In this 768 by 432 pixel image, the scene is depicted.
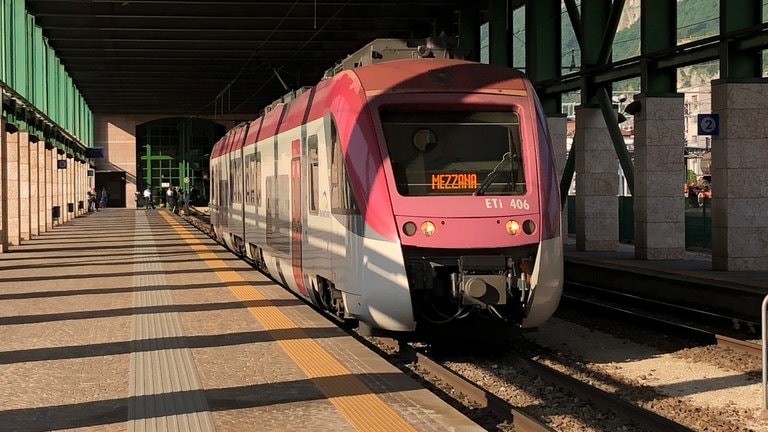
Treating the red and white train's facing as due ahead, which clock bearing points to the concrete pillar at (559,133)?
The concrete pillar is roughly at 8 o'clock from the red and white train.

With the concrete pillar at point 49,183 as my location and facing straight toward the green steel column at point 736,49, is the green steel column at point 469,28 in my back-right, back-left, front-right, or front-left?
front-left

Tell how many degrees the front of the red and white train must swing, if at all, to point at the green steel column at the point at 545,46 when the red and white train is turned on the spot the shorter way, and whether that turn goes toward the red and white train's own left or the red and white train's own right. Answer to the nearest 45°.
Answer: approximately 135° to the red and white train's own left

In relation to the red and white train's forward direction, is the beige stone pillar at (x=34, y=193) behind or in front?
behind

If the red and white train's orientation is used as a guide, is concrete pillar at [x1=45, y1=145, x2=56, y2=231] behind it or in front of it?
behind

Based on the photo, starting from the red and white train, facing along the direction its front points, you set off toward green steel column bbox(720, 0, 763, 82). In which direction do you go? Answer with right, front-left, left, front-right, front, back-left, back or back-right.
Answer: left

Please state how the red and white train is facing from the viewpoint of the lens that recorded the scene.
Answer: facing the viewer and to the right of the viewer

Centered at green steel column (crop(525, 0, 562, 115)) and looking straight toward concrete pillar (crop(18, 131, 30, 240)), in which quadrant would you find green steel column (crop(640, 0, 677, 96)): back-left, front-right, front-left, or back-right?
back-left

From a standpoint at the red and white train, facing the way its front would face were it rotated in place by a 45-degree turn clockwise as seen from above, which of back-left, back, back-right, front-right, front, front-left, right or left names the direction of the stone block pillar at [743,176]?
back-left

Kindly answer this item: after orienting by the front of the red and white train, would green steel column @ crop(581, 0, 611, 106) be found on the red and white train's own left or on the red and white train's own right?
on the red and white train's own left

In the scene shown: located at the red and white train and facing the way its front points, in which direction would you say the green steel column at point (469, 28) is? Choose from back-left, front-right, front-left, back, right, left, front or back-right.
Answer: back-left

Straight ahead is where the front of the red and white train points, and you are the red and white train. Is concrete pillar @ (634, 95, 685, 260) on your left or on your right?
on your left
